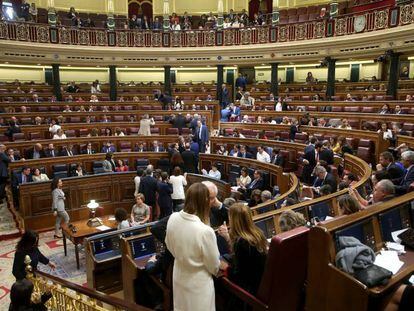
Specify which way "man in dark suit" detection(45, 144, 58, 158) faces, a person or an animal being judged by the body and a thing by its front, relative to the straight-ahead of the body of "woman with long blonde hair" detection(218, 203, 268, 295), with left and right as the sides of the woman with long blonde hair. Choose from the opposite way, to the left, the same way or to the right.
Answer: the opposite way

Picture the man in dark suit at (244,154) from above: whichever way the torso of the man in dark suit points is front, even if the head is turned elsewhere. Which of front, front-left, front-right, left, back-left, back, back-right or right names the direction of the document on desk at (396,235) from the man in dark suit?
front-left

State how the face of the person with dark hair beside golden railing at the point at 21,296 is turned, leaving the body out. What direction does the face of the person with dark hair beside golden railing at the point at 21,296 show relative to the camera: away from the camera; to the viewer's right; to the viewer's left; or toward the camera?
away from the camera

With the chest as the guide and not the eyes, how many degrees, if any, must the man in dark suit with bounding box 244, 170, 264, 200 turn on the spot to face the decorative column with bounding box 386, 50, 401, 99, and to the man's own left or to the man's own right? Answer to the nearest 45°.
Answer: approximately 180°

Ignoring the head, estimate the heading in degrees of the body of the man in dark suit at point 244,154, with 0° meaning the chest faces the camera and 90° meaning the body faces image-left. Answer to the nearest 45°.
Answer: approximately 45°

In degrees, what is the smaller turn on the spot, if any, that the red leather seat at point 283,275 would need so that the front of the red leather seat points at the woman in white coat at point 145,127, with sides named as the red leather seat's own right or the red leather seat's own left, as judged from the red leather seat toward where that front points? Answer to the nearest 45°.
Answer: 0° — it already faces them

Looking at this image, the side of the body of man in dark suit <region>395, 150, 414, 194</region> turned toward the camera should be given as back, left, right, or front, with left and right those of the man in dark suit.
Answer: left

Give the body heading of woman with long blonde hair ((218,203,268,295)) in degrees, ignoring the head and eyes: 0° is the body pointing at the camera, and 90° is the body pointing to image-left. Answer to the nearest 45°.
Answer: approximately 135°

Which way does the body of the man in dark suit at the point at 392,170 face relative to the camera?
to the viewer's left
